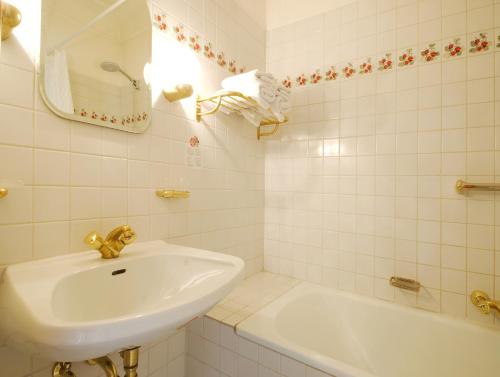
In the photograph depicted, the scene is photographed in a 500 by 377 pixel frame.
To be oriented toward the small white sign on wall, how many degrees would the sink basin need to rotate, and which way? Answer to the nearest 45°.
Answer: approximately 90° to its left

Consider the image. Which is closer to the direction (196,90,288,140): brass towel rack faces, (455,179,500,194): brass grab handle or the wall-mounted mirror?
the brass grab handle

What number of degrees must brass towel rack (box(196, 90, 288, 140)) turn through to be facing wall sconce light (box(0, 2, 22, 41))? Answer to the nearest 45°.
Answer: approximately 90° to its right

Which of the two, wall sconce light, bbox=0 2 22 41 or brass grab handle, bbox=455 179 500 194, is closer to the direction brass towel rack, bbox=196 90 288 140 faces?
the brass grab handle

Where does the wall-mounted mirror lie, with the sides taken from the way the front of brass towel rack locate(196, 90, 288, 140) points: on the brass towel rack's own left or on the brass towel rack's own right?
on the brass towel rack's own right

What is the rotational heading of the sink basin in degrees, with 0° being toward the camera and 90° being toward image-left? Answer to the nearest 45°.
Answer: approximately 315°

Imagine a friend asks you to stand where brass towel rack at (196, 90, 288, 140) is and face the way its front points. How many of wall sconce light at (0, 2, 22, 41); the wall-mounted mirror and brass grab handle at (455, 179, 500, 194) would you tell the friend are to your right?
2

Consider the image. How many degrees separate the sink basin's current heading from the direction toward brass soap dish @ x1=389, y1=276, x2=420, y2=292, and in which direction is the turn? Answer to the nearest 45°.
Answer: approximately 45° to its left
